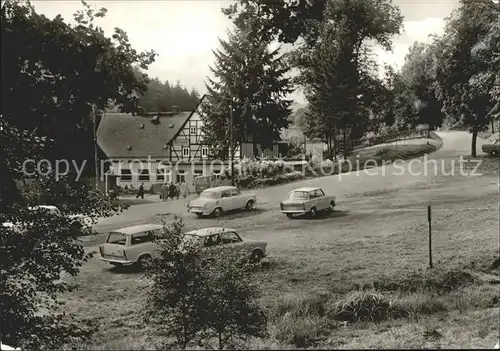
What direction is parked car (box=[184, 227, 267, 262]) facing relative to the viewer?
to the viewer's right

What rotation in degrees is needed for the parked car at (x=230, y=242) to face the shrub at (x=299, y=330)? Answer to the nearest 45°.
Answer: approximately 90° to its right
